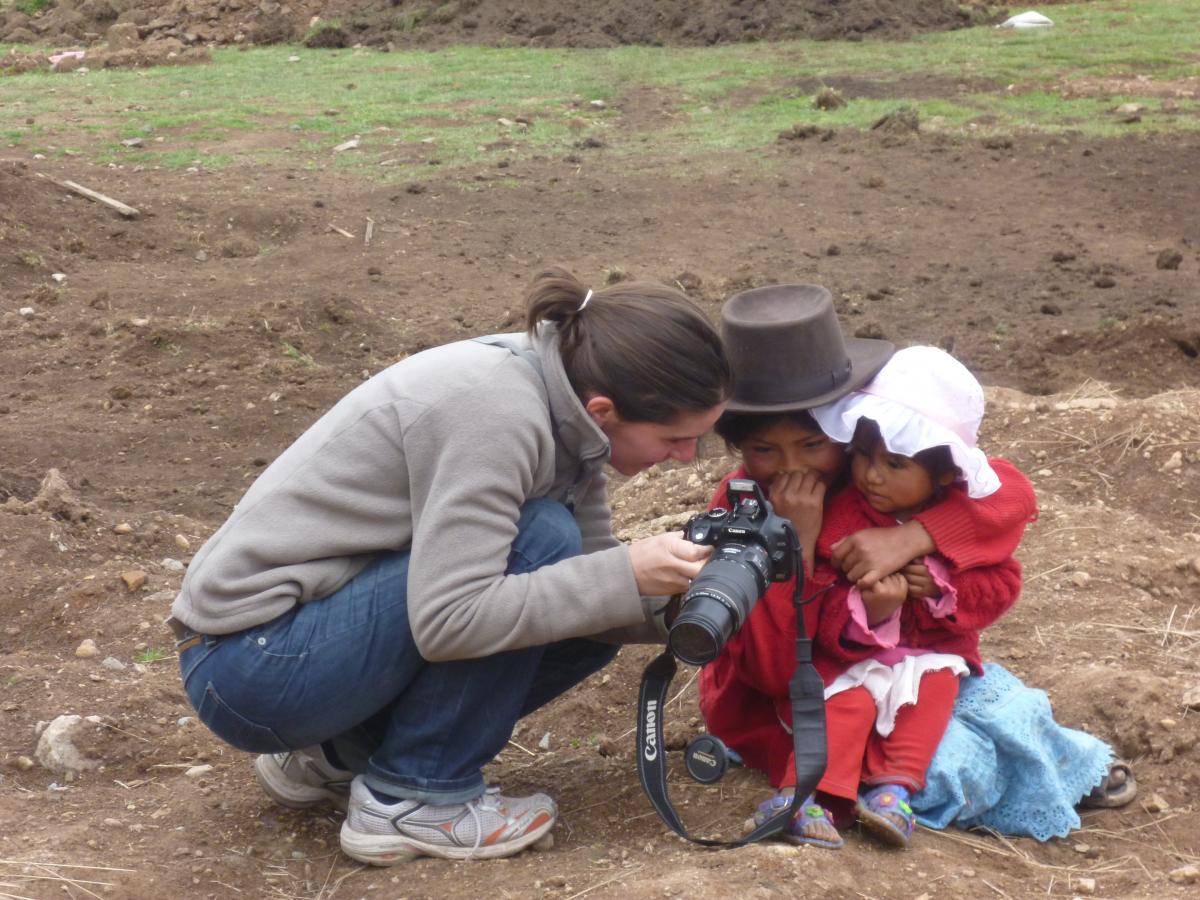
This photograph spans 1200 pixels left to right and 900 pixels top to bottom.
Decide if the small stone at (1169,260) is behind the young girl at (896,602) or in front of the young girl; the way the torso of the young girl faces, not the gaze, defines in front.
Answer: behind

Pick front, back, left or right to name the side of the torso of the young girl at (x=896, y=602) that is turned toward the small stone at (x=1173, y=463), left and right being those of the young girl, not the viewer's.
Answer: back

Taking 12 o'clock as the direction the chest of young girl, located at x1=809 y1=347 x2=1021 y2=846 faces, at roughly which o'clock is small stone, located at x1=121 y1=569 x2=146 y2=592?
The small stone is roughly at 2 o'clock from the young girl.

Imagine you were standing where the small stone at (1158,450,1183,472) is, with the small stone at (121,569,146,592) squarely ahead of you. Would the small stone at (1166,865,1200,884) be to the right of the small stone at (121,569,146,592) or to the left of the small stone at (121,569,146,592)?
left

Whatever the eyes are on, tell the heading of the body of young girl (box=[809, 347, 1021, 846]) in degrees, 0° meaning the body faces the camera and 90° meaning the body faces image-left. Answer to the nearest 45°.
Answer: approximately 45°

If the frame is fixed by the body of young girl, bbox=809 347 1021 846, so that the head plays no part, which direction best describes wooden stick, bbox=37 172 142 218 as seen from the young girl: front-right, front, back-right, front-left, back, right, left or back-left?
right

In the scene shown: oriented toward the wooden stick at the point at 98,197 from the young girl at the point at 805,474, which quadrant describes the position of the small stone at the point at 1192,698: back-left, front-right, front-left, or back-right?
back-right
